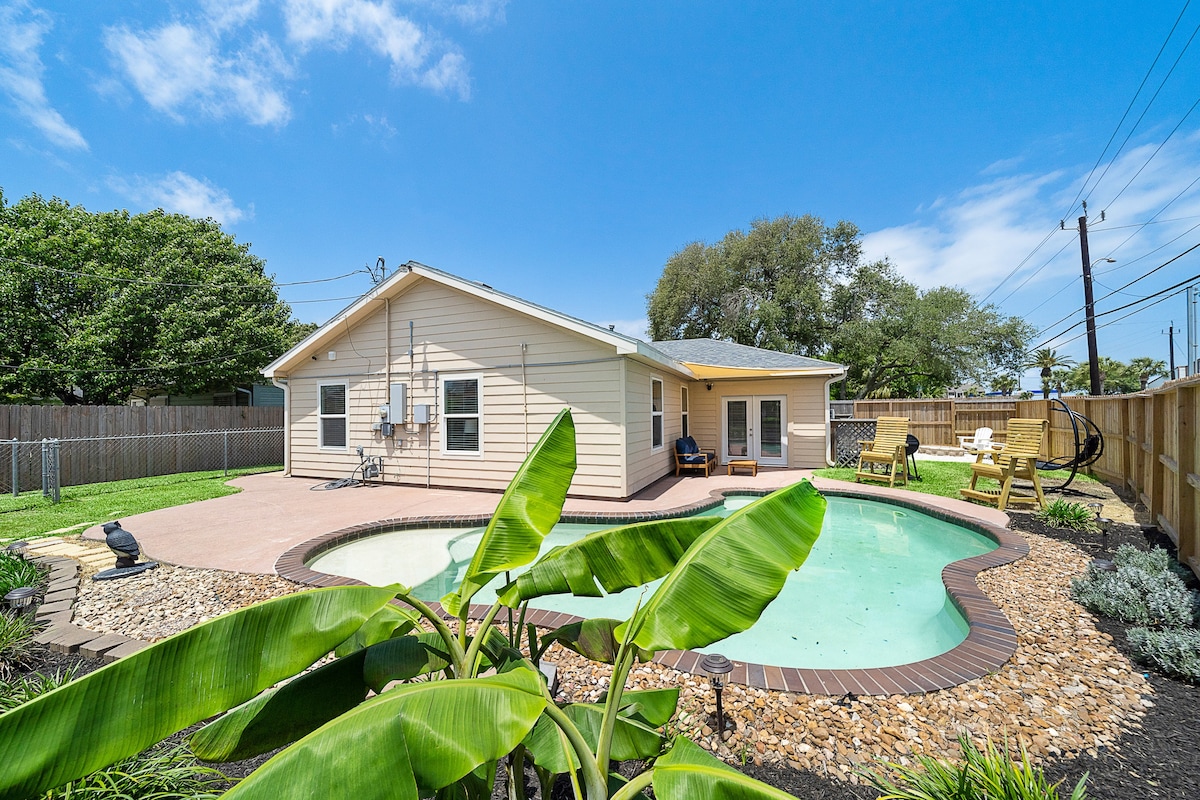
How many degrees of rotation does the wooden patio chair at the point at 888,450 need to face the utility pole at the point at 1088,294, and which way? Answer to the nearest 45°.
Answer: approximately 180°

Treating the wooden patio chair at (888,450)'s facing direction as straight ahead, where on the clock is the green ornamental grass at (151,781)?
The green ornamental grass is roughly at 11 o'clock from the wooden patio chair.

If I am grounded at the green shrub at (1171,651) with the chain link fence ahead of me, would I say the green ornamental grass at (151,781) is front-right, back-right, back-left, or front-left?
front-left

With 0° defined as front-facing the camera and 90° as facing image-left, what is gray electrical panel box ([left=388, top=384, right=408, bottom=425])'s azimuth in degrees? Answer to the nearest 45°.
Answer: approximately 45°

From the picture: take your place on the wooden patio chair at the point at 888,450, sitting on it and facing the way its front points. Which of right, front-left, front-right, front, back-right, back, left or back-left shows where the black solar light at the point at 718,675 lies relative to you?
front-left

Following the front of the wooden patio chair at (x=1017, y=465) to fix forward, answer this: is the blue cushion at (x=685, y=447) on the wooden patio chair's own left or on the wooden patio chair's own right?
on the wooden patio chair's own right

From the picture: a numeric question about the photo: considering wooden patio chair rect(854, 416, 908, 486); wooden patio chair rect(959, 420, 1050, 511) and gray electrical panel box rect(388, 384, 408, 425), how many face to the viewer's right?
0

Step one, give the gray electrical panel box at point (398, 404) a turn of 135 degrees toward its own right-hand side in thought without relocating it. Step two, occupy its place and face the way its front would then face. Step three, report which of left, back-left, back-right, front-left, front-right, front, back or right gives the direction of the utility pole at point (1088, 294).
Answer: right

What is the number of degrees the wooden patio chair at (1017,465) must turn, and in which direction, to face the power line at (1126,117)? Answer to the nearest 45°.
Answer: approximately 135° to its right

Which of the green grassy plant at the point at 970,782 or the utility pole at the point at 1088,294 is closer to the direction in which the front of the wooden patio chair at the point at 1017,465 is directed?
the green grassy plant

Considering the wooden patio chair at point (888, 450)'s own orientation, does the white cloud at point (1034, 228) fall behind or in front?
behind

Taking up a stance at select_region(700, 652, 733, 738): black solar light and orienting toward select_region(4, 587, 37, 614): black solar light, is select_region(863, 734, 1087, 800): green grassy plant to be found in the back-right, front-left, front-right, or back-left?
back-left

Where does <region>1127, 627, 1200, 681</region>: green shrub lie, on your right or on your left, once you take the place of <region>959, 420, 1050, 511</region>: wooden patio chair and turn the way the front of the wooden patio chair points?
on your left

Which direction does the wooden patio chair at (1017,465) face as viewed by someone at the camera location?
facing the viewer and to the left of the viewer

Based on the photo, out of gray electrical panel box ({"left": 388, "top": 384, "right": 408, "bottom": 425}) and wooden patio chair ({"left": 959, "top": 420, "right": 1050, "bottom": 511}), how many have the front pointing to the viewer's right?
0

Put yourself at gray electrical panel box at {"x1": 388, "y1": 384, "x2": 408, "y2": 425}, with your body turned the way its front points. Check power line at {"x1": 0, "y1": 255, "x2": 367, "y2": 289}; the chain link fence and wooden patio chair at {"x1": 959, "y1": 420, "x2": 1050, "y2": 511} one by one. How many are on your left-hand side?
1

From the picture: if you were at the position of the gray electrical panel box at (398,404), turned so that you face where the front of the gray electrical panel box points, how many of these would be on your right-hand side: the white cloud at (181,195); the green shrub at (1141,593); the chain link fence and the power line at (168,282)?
3

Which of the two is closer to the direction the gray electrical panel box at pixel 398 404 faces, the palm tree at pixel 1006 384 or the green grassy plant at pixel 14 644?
the green grassy plant

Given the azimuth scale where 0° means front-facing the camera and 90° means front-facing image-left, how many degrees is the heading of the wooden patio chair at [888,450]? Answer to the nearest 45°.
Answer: approximately 45°
